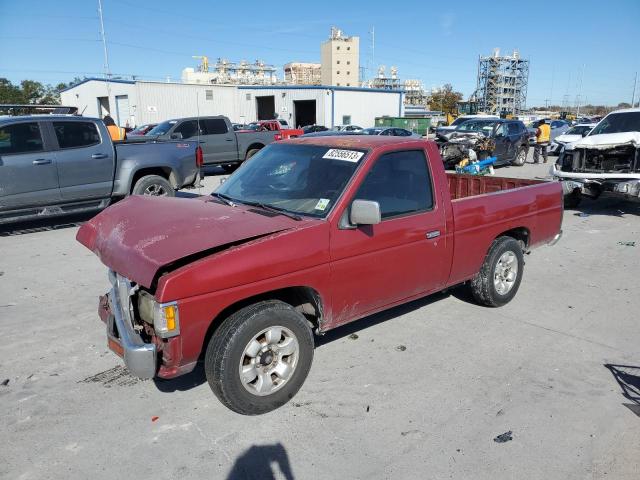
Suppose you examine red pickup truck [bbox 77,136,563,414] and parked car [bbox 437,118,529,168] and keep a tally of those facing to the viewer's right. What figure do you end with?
0

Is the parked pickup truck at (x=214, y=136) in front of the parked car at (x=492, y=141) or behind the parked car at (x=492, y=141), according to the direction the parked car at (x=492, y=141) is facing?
in front

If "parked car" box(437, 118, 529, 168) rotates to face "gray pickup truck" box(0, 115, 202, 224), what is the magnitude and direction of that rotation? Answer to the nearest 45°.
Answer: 0° — it already faces it

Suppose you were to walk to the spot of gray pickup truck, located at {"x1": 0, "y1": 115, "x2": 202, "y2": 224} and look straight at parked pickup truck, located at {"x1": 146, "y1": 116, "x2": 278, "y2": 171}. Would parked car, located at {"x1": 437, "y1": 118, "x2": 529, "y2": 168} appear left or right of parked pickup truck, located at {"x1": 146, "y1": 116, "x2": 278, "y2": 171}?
right

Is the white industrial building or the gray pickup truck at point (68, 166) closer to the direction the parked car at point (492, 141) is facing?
the gray pickup truck

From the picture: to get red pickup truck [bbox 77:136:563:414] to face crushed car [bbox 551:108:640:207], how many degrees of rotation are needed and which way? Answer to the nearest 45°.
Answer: approximately 180°

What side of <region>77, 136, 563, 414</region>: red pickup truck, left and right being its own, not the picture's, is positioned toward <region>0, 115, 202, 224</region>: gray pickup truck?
right

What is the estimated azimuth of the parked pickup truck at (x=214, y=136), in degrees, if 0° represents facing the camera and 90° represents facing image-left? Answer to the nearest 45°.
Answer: approximately 45°

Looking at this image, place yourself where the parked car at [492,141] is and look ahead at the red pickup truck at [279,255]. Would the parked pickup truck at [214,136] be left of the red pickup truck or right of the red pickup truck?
right

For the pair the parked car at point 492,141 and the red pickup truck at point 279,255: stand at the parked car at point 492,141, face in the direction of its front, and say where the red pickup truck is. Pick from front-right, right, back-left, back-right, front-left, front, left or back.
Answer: front-left

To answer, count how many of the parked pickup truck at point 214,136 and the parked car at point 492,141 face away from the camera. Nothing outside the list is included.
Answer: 0

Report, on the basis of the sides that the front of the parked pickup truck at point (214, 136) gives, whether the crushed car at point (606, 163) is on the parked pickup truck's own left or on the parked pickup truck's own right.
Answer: on the parked pickup truck's own left

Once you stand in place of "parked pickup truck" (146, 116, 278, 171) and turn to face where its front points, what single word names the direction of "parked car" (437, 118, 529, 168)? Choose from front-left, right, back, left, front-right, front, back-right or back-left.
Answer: back-left

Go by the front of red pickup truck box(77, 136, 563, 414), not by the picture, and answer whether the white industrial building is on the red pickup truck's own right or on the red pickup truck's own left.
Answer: on the red pickup truck's own right
